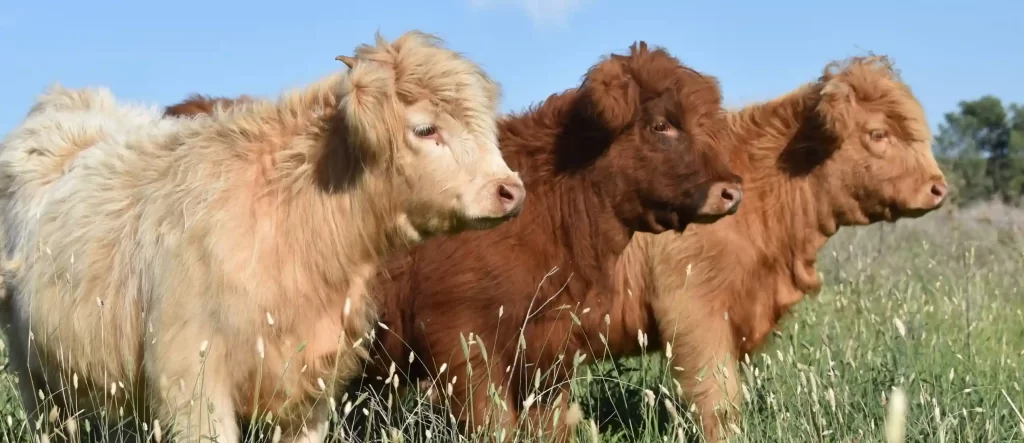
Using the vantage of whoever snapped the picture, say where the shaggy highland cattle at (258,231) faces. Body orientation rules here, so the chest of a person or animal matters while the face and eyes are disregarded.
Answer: facing the viewer and to the right of the viewer

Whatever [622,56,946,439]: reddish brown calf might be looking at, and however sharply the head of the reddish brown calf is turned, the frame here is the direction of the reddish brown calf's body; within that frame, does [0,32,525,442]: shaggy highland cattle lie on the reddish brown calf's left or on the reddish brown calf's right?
on the reddish brown calf's right

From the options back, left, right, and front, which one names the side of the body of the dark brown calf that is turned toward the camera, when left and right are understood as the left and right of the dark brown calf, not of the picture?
right

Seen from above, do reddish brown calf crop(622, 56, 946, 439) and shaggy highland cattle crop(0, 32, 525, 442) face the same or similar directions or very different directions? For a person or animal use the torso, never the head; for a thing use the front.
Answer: same or similar directions

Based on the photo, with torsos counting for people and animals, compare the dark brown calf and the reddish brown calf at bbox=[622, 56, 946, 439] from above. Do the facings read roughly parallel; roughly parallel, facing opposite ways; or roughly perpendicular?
roughly parallel

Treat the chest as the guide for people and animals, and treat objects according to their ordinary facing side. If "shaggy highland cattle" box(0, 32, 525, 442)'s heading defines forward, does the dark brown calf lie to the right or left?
on its left

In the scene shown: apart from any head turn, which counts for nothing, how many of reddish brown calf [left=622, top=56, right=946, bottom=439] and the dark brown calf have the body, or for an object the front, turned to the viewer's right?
2

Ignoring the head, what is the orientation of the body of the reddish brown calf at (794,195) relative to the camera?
to the viewer's right

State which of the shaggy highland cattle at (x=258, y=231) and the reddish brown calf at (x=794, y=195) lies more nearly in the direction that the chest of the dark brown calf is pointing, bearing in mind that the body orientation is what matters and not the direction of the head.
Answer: the reddish brown calf

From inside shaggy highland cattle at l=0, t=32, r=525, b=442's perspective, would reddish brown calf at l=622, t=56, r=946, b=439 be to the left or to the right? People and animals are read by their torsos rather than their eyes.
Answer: on its left

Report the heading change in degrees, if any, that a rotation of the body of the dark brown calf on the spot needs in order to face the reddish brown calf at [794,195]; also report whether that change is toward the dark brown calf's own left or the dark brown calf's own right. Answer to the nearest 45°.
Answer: approximately 45° to the dark brown calf's own left

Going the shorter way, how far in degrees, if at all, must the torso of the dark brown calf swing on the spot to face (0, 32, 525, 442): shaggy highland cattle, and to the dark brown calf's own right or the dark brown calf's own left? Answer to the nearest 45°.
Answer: approximately 135° to the dark brown calf's own right

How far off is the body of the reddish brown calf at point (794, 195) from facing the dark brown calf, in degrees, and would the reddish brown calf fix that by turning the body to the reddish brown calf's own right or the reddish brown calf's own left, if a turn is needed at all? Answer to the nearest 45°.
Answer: approximately 135° to the reddish brown calf's own right
